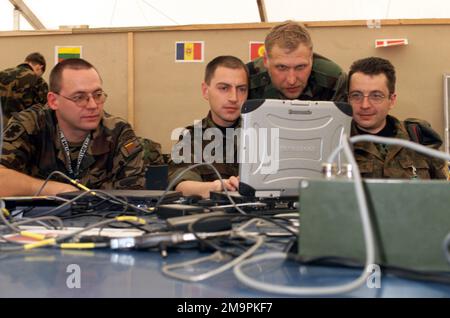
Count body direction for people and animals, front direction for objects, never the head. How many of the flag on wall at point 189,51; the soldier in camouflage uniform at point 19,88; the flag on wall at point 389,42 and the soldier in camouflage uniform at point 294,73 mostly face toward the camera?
3

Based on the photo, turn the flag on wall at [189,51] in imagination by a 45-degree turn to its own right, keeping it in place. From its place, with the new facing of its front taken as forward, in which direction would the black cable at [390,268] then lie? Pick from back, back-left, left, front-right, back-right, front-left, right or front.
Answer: front-left

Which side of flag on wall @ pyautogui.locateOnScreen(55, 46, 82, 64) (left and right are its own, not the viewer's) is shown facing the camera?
front

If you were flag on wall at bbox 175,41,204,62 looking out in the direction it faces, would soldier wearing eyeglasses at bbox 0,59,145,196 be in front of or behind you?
in front

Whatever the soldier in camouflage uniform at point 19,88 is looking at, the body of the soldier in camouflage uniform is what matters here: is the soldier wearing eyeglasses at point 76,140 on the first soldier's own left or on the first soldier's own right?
on the first soldier's own right

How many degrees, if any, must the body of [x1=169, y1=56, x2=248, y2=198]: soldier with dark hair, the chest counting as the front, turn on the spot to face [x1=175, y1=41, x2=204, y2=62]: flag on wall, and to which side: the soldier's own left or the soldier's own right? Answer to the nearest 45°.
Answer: approximately 135° to the soldier's own left

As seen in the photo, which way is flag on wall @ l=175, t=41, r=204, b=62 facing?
toward the camera

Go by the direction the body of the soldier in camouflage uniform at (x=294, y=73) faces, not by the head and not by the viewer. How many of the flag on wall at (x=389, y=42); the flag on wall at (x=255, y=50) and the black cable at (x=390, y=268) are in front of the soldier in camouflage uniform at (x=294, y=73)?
1

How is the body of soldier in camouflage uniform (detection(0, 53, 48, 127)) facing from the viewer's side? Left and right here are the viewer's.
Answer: facing away from the viewer and to the right of the viewer

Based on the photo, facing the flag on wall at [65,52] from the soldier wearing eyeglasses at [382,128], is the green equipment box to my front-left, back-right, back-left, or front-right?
back-left

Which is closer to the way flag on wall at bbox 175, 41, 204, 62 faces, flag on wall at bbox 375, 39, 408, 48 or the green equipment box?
the green equipment box

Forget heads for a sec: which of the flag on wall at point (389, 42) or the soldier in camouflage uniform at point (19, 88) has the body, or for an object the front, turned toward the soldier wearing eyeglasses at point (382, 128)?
the flag on wall

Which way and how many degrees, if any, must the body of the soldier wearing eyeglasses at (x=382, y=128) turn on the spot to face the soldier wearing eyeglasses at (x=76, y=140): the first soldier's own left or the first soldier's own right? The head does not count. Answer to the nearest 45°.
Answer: approximately 45° to the first soldier's own right
